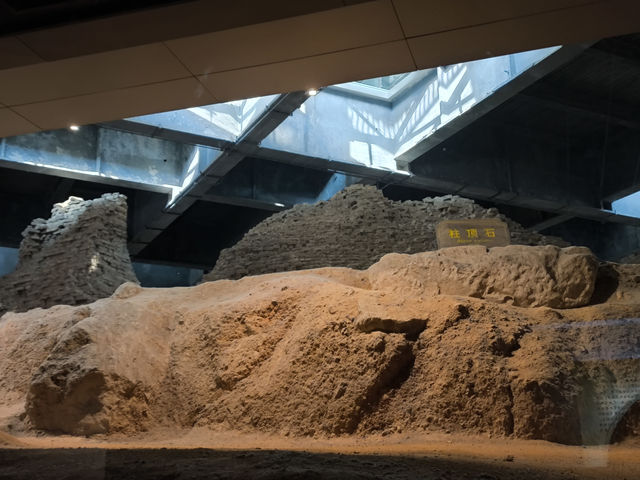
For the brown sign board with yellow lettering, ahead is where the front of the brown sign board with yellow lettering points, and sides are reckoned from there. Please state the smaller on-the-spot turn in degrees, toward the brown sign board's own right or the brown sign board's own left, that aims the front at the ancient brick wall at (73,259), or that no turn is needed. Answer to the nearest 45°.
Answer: approximately 135° to the brown sign board's own right

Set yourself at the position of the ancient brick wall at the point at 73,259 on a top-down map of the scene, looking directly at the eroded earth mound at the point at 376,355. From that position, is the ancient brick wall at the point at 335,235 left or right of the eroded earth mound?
left

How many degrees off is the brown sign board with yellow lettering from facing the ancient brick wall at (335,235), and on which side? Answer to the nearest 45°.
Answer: approximately 135° to its right

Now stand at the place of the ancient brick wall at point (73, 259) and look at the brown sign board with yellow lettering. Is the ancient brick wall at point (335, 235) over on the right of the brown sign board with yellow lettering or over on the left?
left

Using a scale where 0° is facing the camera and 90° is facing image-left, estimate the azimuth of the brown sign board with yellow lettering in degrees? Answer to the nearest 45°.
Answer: approximately 0°
